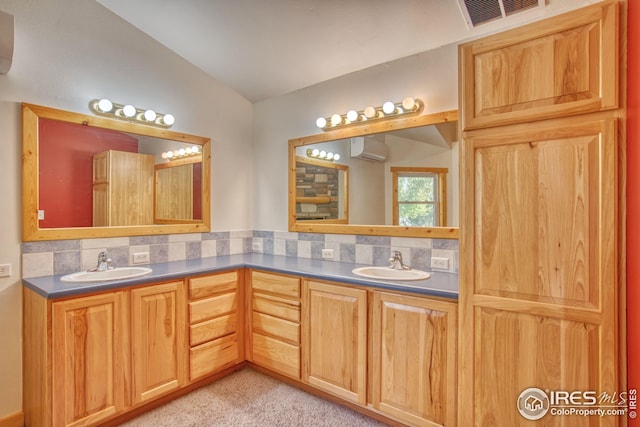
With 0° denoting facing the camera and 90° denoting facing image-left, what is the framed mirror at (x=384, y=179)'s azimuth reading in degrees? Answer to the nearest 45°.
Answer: approximately 45°

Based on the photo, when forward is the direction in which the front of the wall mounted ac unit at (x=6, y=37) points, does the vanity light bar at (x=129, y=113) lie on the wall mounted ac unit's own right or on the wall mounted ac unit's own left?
on the wall mounted ac unit's own left

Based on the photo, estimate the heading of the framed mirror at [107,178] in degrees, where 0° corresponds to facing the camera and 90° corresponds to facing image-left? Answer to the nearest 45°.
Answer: approximately 315°

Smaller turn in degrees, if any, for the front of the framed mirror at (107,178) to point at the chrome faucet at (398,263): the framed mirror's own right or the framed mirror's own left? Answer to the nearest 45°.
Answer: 0° — it already faces it

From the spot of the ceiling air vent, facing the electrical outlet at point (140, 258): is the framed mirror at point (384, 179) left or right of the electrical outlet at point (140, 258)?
right

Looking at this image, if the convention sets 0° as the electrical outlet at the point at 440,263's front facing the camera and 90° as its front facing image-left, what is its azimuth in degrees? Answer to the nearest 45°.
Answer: approximately 45°
